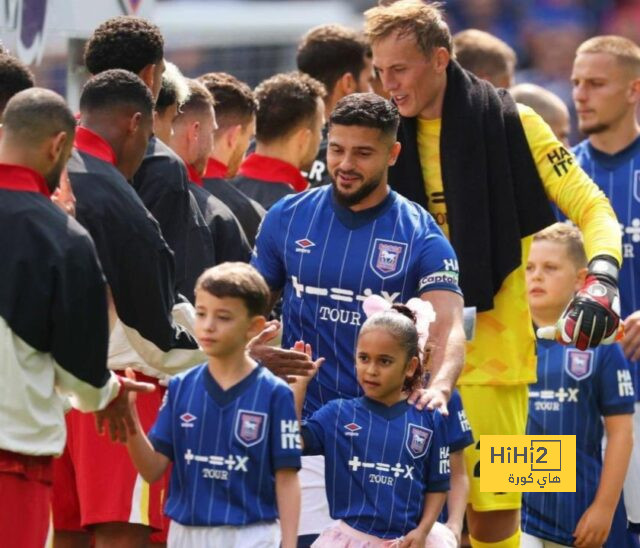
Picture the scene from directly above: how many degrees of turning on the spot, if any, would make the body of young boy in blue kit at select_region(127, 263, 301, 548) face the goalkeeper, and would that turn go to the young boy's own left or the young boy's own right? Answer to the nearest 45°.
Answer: approximately 180°

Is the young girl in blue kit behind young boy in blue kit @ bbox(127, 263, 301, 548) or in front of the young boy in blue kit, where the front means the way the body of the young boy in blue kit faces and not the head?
behind
